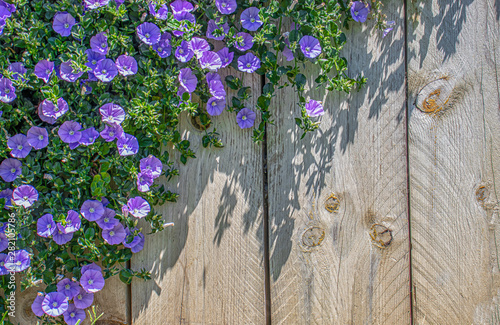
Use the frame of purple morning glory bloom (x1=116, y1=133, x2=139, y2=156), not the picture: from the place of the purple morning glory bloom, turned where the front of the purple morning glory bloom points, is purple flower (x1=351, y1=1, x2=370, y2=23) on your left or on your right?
on your left

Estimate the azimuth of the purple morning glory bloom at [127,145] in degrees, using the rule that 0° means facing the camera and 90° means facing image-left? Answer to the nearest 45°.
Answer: approximately 0°
